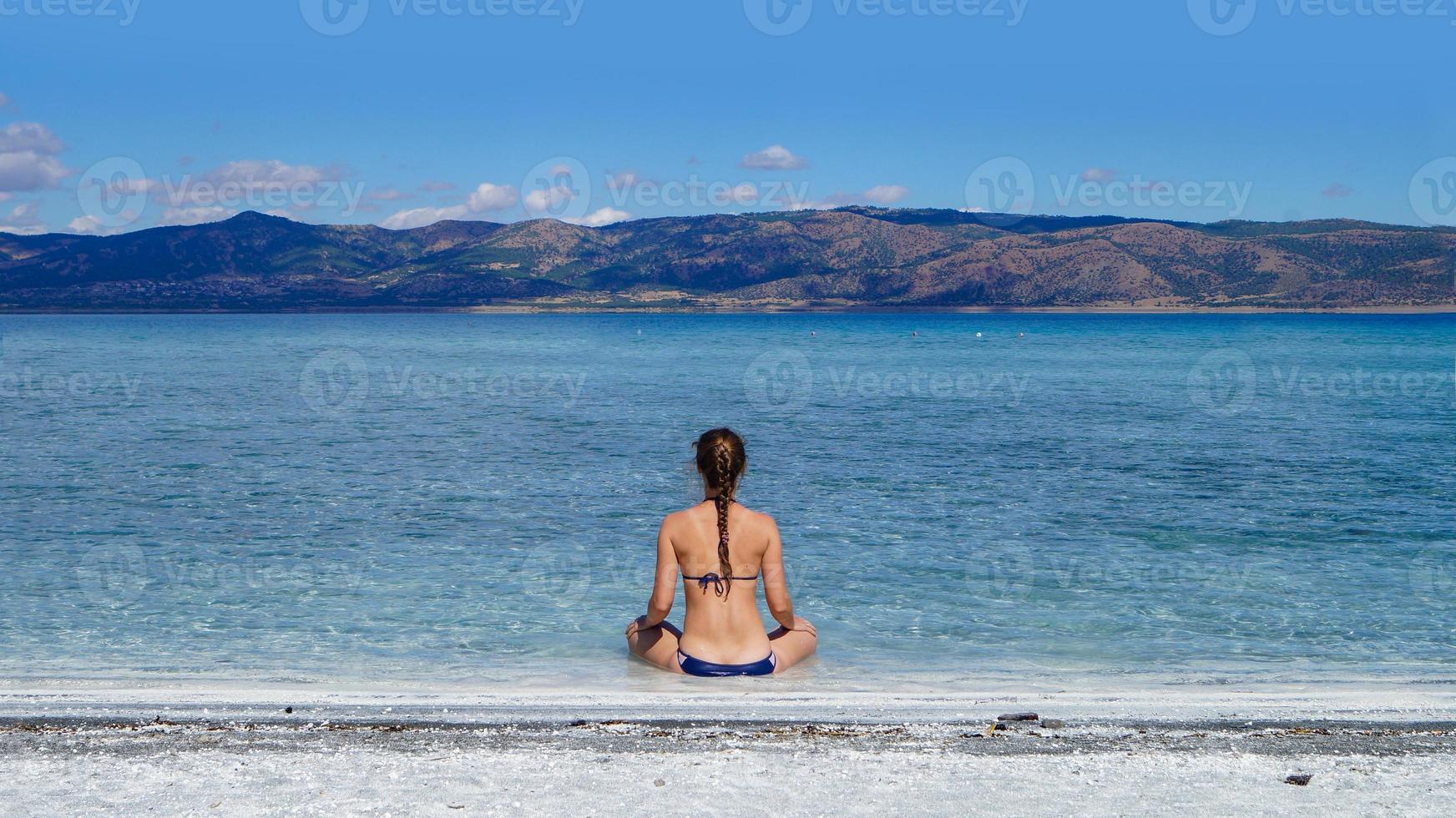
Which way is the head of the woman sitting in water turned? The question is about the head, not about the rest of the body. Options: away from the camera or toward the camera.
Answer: away from the camera

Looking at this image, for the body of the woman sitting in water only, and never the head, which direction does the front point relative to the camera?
away from the camera
